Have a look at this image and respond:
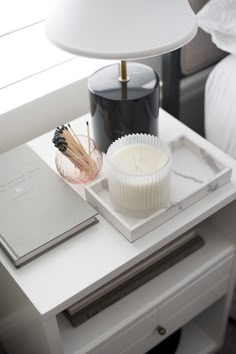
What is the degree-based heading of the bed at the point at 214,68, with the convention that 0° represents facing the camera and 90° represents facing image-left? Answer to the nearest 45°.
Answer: approximately 315°
